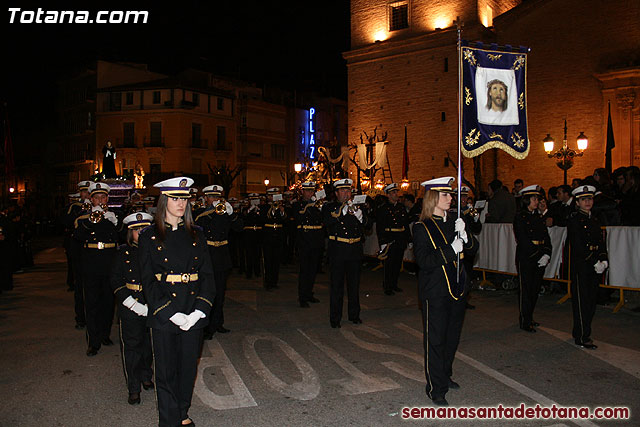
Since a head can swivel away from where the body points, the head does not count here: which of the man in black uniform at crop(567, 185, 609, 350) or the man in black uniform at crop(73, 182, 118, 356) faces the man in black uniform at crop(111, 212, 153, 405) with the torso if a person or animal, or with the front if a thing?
the man in black uniform at crop(73, 182, 118, 356)

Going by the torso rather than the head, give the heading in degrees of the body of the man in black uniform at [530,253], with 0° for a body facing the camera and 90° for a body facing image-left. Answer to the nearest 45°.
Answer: approximately 315°

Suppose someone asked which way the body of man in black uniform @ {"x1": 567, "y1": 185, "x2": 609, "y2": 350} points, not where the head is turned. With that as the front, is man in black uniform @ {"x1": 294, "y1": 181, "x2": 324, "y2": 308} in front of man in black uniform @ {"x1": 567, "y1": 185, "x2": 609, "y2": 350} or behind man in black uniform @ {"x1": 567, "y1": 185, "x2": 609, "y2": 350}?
behind

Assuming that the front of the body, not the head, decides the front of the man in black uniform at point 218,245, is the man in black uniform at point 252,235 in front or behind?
behind
